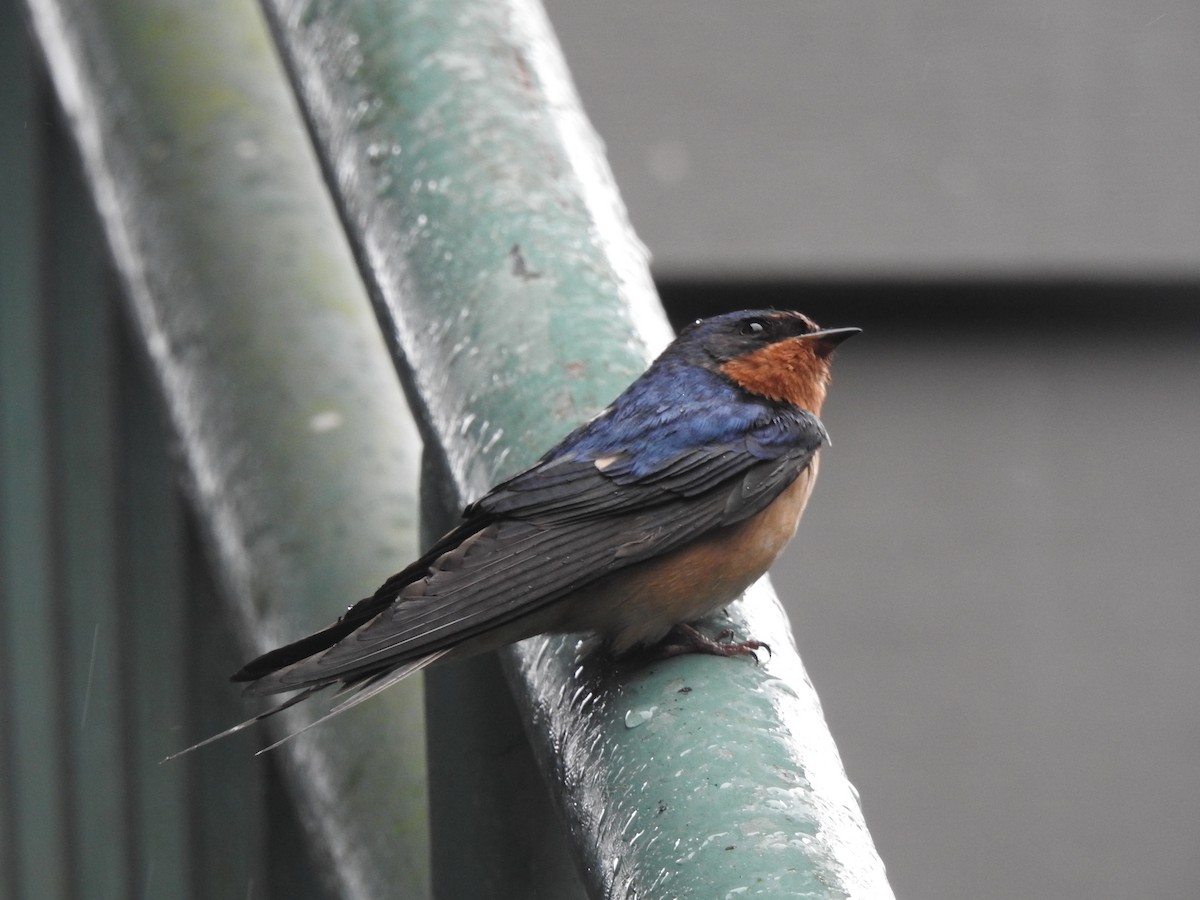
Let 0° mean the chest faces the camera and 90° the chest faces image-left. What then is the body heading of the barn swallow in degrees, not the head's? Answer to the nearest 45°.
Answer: approximately 270°
